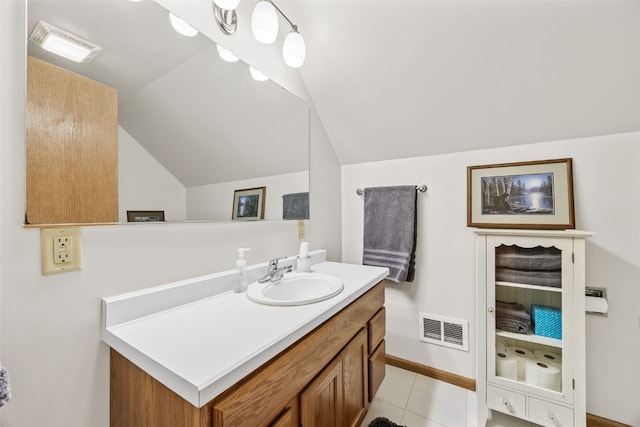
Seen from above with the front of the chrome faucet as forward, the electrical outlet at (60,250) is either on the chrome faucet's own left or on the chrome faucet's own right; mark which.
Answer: on the chrome faucet's own right

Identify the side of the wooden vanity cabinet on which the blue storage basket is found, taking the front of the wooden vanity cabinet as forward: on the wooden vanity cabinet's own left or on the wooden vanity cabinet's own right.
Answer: on the wooden vanity cabinet's own left

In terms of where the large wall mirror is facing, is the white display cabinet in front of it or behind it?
in front

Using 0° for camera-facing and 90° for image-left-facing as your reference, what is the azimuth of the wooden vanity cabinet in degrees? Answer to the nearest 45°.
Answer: approximately 315°

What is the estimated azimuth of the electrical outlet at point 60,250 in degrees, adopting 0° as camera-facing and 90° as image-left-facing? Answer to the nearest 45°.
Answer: approximately 315°

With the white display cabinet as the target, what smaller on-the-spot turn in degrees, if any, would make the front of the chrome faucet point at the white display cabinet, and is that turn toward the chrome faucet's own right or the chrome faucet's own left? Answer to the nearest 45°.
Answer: approximately 45° to the chrome faucet's own left

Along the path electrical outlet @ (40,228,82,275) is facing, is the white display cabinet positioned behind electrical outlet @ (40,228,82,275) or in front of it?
in front

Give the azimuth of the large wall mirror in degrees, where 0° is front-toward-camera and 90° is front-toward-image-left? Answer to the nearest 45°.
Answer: approximately 315°
